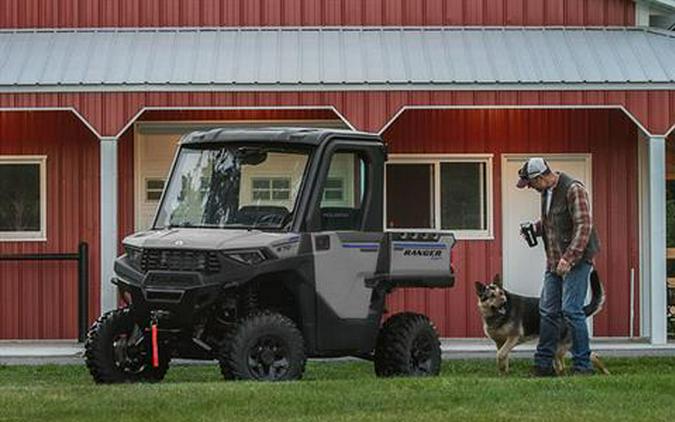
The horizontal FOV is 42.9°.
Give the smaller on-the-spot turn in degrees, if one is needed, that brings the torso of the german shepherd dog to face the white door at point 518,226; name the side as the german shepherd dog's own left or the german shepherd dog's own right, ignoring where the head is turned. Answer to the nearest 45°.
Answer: approximately 90° to the german shepherd dog's own right

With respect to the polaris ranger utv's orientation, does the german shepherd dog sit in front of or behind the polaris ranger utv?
behind

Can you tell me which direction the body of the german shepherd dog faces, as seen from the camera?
to the viewer's left

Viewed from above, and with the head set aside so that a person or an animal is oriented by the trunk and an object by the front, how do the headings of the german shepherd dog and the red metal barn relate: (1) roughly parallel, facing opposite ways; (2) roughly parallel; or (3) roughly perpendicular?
roughly perpendicular

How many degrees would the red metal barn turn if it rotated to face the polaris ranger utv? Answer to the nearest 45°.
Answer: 0° — it already faces it

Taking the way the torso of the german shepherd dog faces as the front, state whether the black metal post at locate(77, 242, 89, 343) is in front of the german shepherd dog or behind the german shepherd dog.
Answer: in front

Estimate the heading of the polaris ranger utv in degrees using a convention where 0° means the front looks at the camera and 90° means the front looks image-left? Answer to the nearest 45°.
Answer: approximately 45°

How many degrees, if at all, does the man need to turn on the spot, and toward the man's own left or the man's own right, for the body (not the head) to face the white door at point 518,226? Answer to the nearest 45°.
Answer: approximately 135° to the man's own right

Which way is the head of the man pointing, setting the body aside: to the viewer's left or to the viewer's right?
to the viewer's left

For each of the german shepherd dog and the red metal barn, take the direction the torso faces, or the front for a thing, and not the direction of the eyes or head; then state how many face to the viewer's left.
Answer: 1

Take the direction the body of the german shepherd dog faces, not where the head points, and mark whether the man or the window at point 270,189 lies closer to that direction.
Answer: the window

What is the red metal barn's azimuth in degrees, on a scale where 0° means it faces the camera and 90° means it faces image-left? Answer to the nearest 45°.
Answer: approximately 0°
